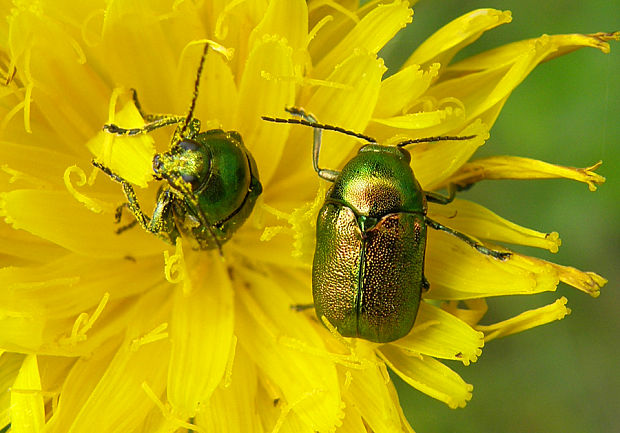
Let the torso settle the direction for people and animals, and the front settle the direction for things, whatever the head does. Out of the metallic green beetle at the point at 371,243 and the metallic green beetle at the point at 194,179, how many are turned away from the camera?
1

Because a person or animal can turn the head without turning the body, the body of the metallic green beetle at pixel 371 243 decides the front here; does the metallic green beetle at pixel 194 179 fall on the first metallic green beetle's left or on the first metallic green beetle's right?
on the first metallic green beetle's left

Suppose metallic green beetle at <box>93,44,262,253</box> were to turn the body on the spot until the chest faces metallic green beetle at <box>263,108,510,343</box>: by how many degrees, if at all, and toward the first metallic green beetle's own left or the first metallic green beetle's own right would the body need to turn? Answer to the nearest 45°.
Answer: approximately 135° to the first metallic green beetle's own left

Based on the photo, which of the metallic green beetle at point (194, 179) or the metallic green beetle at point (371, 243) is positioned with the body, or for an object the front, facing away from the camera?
the metallic green beetle at point (371, 243)

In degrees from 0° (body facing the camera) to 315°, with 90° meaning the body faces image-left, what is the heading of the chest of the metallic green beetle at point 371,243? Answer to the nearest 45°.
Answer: approximately 180°
